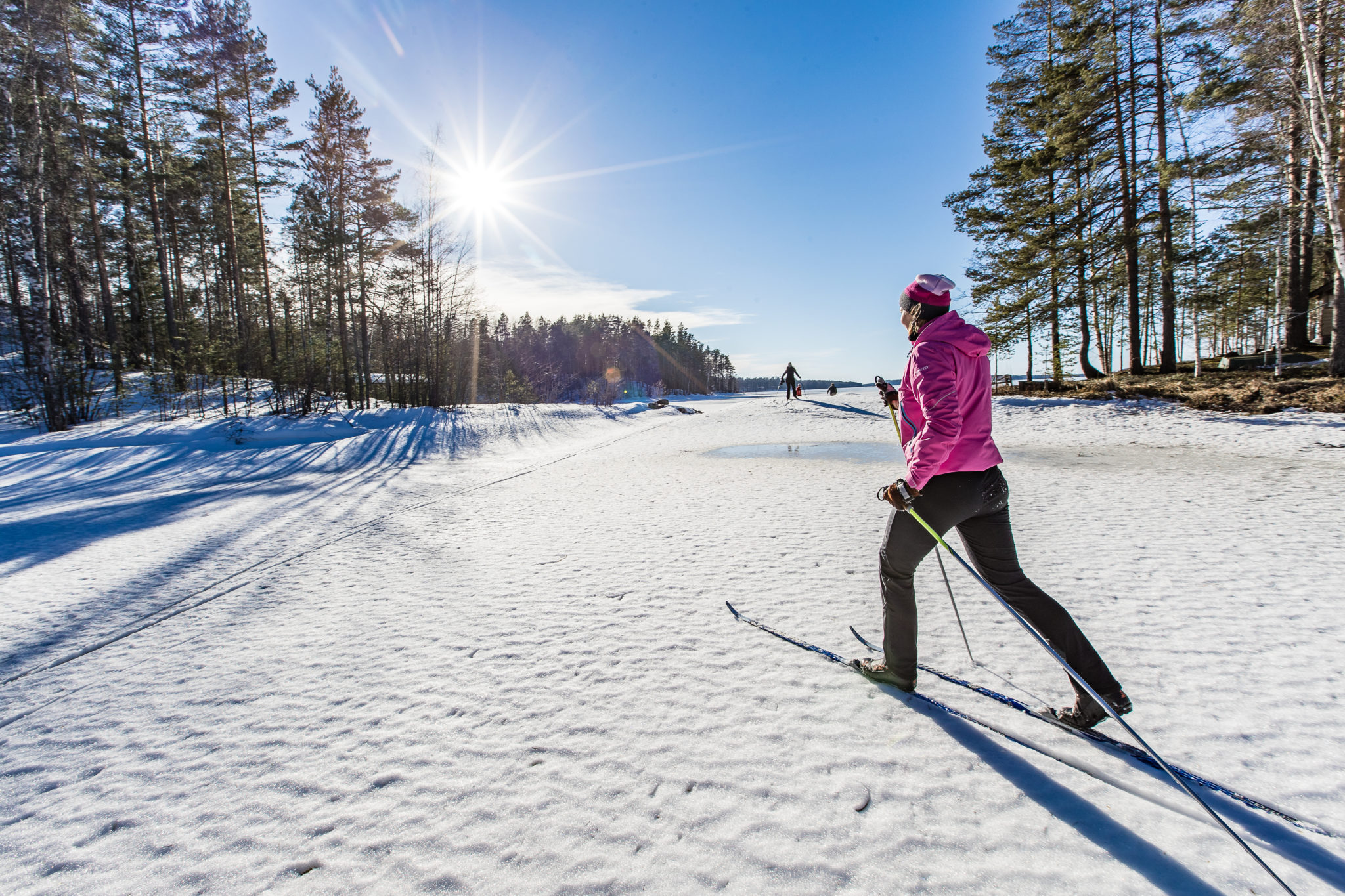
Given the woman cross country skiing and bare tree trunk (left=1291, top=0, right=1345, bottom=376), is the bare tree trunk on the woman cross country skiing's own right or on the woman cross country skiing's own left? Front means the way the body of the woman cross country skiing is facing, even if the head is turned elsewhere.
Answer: on the woman cross country skiing's own right

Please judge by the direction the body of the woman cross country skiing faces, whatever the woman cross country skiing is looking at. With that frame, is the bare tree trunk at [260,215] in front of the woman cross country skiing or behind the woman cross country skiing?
in front

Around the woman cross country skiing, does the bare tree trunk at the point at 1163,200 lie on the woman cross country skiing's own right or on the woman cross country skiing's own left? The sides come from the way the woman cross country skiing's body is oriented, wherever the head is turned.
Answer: on the woman cross country skiing's own right

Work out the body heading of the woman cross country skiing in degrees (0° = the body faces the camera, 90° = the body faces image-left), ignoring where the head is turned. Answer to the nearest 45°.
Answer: approximately 135°

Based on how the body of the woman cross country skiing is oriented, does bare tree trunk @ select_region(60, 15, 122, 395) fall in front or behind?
in front
